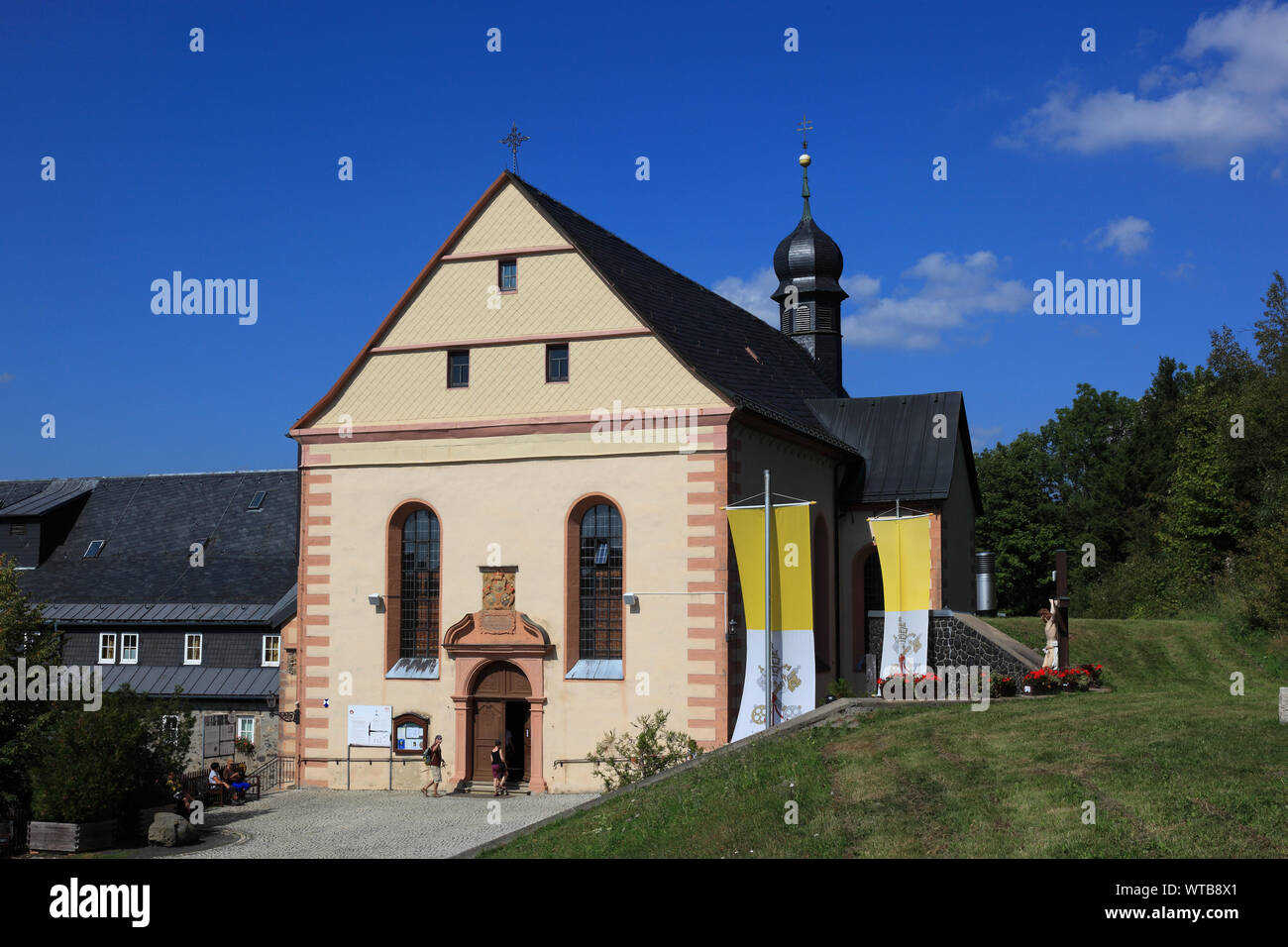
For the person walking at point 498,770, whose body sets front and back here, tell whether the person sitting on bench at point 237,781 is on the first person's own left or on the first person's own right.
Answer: on the first person's own left

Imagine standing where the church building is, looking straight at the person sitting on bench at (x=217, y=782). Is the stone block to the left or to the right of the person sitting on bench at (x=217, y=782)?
left

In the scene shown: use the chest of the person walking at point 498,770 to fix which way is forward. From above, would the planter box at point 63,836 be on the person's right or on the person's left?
on the person's left

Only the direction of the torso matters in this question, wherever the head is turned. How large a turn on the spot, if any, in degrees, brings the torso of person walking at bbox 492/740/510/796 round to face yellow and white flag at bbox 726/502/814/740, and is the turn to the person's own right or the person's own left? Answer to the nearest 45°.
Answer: approximately 135° to the person's own right

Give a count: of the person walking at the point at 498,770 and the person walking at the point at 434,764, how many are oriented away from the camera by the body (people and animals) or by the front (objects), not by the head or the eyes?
1

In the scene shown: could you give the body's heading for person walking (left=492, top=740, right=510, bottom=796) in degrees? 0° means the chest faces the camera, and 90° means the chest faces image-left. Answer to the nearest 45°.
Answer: approximately 180°

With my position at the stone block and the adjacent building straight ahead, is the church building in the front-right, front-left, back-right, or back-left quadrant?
front-right
